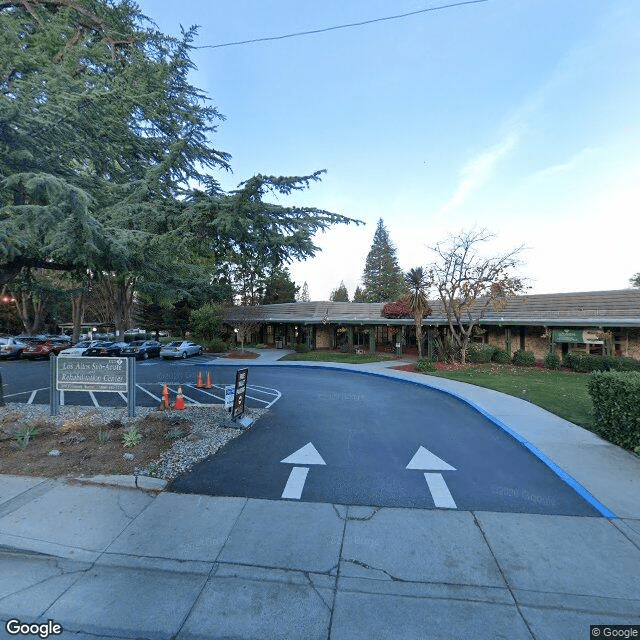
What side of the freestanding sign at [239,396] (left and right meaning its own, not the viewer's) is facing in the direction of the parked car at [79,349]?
back

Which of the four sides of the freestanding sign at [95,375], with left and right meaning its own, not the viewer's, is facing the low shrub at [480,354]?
left

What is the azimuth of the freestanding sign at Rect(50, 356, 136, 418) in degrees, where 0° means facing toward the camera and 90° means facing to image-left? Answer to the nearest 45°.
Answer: approximately 0°

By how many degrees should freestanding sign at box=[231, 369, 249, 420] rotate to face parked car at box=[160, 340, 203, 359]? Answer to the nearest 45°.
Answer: approximately 135° to its left

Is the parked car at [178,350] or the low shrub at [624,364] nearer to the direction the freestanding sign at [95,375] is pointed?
the low shrub

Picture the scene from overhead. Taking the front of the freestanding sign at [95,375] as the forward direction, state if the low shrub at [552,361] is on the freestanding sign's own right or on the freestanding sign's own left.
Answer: on the freestanding sign's own left

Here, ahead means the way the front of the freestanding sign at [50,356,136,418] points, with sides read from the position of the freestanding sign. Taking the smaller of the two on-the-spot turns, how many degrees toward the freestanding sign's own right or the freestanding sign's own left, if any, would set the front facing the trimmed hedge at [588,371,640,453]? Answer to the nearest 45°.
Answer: approximately 45° to the freestanding sign's own left

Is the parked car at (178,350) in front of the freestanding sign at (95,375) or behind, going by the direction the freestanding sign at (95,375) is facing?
behind

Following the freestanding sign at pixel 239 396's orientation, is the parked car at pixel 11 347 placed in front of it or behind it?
behind

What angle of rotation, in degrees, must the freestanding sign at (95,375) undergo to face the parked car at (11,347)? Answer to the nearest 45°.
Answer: approximately 180°

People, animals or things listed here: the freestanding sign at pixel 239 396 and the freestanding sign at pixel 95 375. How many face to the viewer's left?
0
